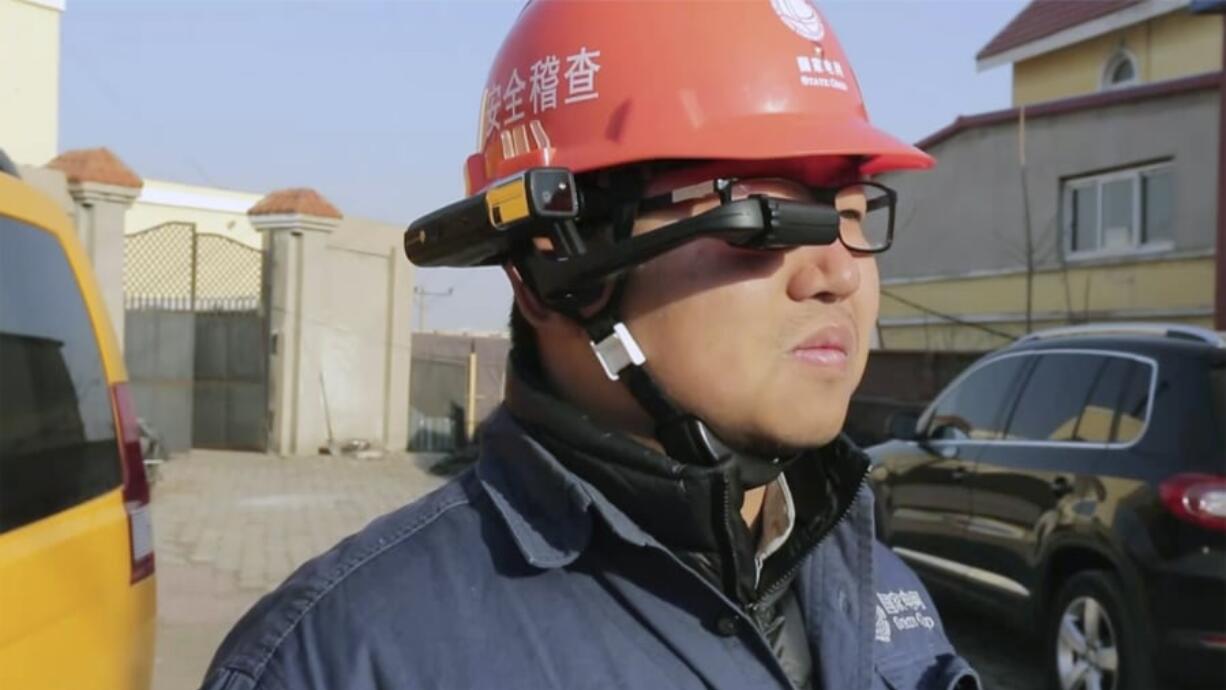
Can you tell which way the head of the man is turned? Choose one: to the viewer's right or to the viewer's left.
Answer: to the viewer's right

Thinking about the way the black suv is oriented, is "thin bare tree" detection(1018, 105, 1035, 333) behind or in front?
in front

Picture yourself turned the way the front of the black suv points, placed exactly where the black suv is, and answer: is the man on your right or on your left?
on your left

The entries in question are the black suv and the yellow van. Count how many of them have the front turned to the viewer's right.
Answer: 0

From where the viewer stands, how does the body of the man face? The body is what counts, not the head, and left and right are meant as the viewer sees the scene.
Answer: facing the viewer and to the right of the viewer

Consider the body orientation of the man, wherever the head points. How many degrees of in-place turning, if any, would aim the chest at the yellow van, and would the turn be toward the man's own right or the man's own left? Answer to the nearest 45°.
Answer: approximately 180°

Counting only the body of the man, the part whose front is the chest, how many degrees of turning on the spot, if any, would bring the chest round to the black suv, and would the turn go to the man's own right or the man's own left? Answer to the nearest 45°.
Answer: approximately 90° to the man's own left
